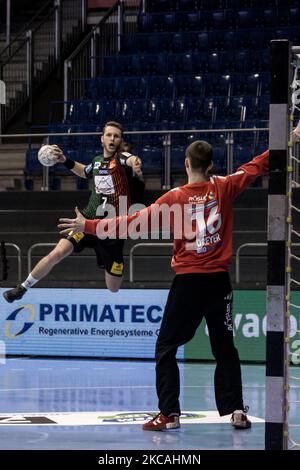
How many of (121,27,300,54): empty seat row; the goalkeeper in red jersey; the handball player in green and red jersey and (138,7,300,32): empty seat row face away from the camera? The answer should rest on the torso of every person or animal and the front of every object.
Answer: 1

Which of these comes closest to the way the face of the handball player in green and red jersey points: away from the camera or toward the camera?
toward the camera

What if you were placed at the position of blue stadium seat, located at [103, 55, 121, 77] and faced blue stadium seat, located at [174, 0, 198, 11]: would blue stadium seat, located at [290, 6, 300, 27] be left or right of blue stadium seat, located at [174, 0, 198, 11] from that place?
right

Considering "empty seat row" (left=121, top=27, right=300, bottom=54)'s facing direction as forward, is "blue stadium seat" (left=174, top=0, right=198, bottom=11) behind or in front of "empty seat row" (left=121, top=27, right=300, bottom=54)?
behind

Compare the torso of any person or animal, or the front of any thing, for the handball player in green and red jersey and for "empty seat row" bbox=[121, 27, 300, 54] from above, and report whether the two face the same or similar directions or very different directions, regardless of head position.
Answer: same or similar directions

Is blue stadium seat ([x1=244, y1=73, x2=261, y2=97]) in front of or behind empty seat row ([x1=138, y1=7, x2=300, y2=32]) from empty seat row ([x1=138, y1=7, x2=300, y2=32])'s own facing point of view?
in front

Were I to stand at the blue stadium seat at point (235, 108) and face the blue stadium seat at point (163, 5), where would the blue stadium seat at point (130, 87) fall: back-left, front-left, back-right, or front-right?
front-left

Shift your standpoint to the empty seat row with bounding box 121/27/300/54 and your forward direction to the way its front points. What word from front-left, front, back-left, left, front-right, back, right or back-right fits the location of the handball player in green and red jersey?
front

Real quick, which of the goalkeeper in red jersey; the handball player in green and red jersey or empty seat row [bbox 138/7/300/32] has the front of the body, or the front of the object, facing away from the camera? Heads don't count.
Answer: the goalkeeper in red jersey

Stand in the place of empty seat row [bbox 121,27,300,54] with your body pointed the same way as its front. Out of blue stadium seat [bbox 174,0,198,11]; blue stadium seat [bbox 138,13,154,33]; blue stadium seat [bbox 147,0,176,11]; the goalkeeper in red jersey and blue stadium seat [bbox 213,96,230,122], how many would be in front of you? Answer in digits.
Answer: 2

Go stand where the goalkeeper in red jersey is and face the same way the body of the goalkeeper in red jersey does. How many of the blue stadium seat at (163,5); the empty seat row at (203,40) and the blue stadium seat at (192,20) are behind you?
0

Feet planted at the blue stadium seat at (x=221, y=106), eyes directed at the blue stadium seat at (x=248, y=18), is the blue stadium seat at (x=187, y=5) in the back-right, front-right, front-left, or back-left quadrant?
front-left

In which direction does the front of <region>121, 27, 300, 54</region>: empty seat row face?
toward the camera

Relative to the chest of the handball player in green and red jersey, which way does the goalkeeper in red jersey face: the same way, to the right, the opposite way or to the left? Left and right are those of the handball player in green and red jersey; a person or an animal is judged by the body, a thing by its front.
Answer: the opposite way

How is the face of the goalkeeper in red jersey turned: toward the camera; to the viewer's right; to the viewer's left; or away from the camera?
away from the camera

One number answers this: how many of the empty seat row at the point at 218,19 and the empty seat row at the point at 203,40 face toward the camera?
2

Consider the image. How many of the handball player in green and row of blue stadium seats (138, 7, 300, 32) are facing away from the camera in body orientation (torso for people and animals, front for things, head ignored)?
0

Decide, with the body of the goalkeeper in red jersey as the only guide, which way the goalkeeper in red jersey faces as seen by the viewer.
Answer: away from the camera

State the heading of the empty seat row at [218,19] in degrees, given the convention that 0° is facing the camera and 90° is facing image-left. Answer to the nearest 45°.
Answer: approximately 0°
